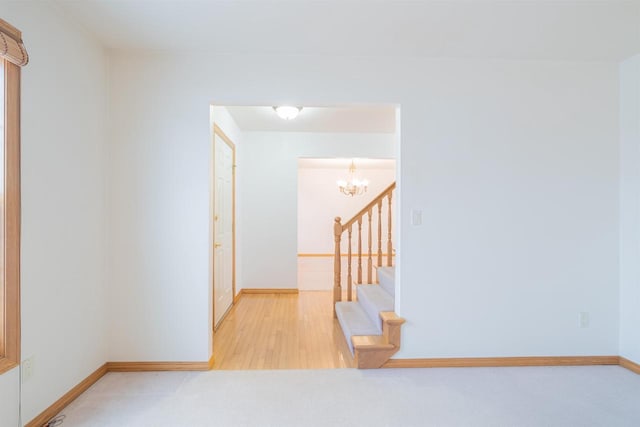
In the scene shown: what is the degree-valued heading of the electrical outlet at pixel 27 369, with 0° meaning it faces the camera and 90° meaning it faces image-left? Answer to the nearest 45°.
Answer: approximately 315°

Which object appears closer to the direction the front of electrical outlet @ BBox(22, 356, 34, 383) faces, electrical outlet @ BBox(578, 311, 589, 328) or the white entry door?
the electrical outlet

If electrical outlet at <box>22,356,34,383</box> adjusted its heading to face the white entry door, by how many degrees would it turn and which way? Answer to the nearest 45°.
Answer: approximately 90° to its left

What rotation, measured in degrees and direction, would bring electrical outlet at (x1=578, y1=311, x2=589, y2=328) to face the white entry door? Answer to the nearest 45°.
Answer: approximately 90° to its right

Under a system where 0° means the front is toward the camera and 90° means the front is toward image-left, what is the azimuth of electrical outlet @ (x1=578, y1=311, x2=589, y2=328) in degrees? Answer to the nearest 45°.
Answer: approximately 0°
